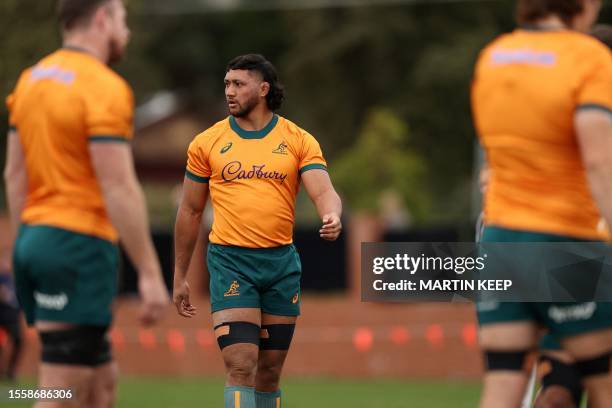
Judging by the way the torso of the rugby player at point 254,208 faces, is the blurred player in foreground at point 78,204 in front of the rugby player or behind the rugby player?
in front

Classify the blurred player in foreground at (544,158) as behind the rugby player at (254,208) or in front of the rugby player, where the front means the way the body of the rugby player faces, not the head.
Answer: in front

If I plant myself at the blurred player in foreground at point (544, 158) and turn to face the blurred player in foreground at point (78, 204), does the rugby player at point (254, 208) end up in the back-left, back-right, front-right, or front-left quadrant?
front-right

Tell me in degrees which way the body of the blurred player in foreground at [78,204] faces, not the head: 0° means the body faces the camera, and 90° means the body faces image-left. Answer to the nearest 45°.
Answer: approximately 225°

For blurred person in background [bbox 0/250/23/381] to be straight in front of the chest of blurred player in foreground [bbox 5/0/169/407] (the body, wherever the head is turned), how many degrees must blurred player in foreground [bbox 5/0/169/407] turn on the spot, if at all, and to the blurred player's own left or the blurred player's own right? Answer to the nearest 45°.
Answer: approximately 45° to the blurred player's own left

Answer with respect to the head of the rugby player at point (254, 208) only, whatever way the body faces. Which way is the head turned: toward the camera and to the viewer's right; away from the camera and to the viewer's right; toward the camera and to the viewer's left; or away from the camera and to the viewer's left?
toward the camera and to the viewer's left

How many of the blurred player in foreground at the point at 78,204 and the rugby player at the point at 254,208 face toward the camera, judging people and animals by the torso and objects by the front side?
1

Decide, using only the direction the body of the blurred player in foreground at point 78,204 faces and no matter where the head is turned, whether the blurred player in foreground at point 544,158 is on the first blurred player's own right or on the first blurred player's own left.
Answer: on the first blurred player's own right

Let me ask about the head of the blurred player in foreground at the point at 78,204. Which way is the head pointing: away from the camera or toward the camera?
away from the camera

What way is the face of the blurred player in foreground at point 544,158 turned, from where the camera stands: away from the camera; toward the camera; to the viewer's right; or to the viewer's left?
away from the camera

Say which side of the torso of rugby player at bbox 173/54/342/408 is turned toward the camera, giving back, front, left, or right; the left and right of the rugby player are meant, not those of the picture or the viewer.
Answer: front

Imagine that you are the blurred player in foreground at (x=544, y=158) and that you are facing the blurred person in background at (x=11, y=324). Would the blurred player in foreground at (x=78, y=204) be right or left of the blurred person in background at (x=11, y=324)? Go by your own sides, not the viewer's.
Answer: left

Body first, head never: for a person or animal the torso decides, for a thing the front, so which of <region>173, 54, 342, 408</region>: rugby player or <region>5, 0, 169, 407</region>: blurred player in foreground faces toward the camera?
the rugby player
